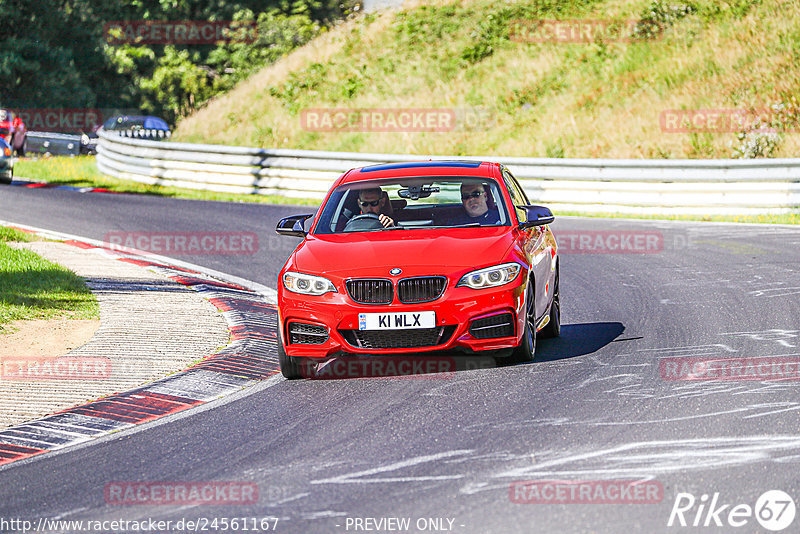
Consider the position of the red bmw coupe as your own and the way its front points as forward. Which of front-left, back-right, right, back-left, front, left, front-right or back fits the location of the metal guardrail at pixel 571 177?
back

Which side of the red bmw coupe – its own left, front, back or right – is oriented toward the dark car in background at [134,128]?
back

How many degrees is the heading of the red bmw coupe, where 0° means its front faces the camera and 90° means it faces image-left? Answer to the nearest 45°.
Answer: approximately 0°

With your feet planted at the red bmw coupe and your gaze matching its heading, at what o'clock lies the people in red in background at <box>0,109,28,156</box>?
The people in red in background is roughly at 5 o'clock from the red bmw coupe.

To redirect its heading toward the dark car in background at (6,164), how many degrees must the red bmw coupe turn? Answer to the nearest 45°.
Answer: approximately 135° to its right

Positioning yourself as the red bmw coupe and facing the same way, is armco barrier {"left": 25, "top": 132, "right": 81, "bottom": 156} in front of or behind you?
behind
